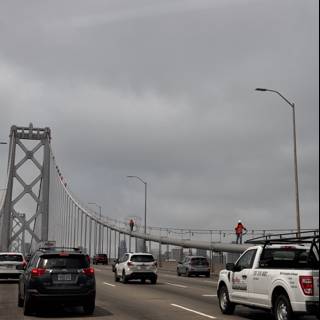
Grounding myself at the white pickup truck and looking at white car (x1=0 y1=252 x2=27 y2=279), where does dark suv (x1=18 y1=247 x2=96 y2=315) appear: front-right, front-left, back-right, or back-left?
front-left

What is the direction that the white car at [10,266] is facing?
away from the camera

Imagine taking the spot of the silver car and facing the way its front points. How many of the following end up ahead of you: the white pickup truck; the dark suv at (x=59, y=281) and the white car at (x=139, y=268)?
0

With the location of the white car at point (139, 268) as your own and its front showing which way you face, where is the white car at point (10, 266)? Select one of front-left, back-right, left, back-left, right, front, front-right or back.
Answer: front-left

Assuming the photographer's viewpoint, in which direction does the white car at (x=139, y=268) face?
facing away from the viewer and to the left of the viewer

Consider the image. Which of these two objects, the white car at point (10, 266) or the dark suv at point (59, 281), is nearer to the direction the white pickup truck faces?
the white car

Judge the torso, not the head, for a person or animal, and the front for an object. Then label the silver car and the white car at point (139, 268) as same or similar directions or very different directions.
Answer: same or similar directions

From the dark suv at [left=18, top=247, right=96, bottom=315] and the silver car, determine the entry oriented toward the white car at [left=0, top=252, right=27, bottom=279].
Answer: the dark suv

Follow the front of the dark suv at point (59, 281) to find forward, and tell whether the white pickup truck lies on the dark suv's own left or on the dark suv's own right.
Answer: on the dark suv's own right

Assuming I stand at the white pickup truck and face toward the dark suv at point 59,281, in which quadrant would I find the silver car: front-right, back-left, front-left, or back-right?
front-right

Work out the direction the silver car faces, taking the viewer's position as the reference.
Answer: facing away from the viewer and to the left of the viewer

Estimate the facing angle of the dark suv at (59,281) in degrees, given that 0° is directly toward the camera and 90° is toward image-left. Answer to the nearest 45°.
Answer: approximately 180°

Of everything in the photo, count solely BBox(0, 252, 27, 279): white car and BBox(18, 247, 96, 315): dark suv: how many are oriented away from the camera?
2

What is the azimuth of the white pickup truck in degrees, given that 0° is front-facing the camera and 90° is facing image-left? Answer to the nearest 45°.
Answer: approximately 135°

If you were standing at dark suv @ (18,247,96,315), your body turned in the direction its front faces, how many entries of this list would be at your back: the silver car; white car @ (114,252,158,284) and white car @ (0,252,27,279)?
0

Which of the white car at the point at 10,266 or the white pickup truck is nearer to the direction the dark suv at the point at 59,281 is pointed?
the white car

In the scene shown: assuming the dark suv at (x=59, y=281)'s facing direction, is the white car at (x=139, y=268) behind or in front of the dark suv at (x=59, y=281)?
in front

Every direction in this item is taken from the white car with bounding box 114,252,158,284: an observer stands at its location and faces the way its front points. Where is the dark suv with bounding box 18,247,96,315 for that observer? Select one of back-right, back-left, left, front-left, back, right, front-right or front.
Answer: back-left
